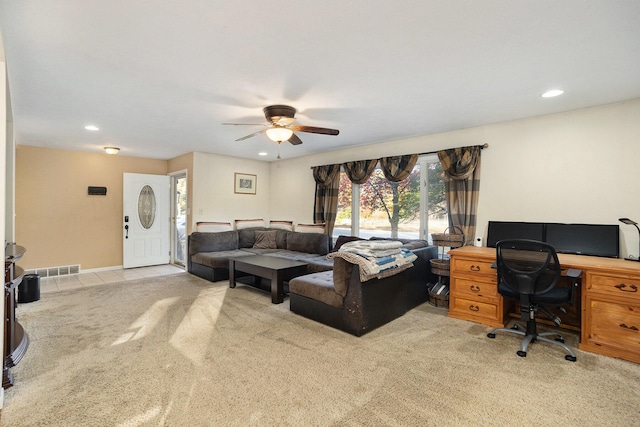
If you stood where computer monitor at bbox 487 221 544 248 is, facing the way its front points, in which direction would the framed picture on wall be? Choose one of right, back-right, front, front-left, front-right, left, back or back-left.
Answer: right

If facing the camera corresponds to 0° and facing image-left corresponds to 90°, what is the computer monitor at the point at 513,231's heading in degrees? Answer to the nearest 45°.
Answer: approximately 0°

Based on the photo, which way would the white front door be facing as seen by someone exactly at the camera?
facing the viewer

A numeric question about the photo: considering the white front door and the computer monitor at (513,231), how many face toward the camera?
2

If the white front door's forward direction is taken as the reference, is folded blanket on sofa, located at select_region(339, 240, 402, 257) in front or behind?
in front

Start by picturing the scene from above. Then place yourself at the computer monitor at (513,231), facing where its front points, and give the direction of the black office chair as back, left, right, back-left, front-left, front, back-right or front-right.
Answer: front

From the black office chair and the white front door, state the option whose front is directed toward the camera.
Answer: the white front door

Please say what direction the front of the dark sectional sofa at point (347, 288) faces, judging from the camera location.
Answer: facing the viewer and to the left of the viewer

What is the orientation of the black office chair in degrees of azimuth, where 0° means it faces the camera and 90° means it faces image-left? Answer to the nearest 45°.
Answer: approximately 225°

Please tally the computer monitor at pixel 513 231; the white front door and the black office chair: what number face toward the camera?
2

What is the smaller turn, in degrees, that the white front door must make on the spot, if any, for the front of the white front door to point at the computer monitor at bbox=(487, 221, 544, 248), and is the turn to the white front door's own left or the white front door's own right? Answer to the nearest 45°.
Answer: approximately 45° to the white front door's own left

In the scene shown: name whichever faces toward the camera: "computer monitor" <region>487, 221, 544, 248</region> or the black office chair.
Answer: the computer monitor

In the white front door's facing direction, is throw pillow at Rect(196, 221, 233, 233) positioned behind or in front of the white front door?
in front
